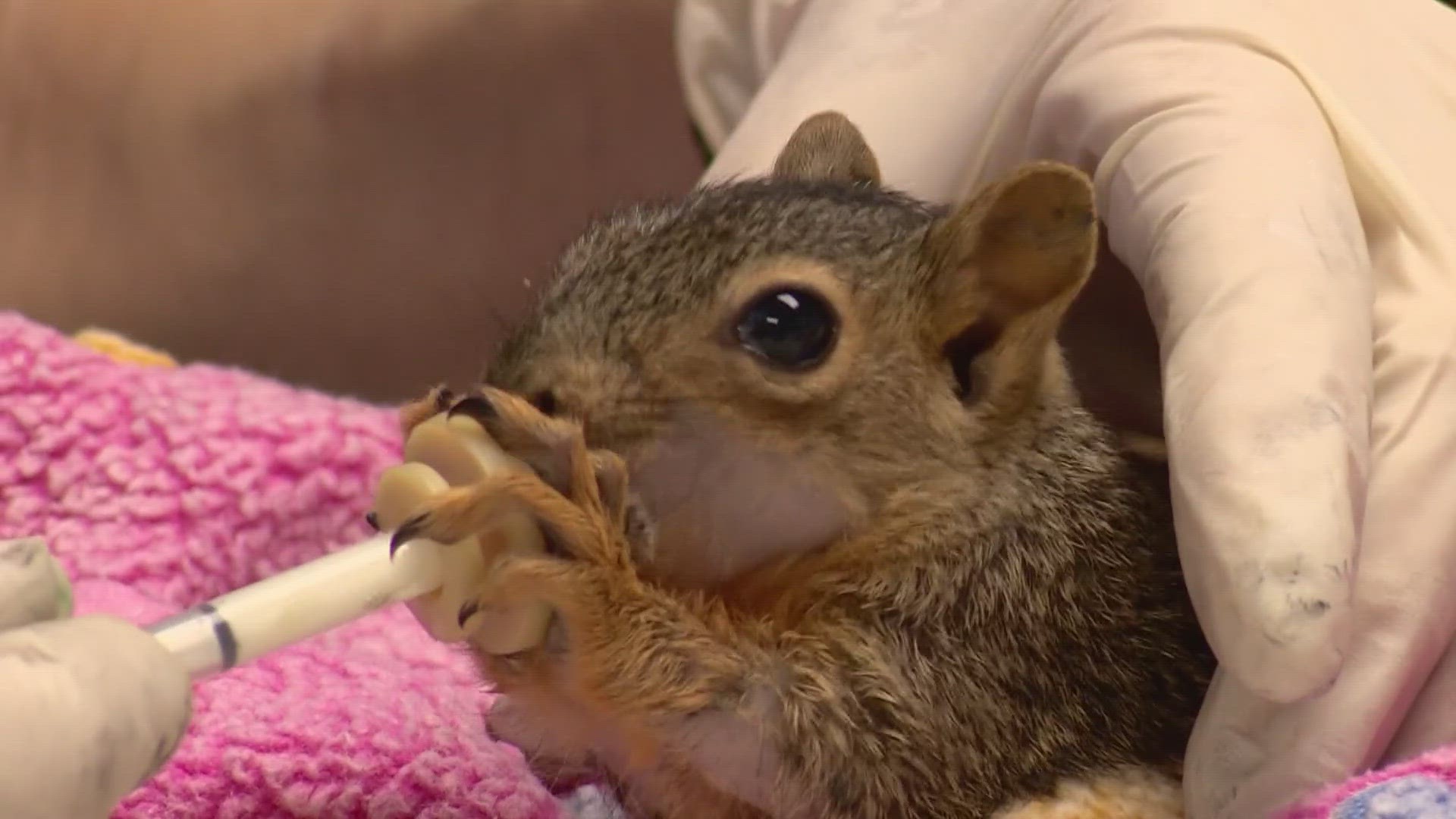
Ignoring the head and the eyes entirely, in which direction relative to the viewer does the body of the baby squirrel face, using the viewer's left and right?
facing to the left of the viewer
